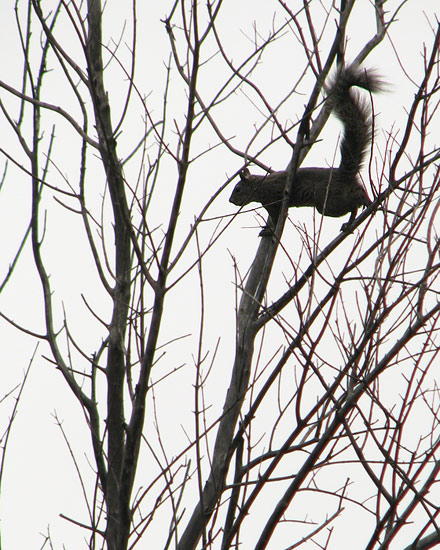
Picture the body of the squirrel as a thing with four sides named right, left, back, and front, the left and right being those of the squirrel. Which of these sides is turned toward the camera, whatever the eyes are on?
left
